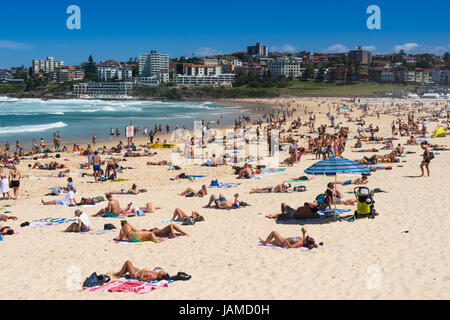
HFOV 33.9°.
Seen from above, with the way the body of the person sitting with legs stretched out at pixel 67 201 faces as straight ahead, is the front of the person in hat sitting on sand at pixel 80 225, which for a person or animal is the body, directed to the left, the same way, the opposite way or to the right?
the same way

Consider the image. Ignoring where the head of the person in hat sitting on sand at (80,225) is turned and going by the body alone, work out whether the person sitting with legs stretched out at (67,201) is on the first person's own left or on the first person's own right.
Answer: on the first person's own right

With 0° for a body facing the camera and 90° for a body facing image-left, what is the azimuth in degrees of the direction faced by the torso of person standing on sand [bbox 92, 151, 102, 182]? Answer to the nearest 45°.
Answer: approximately 180°
